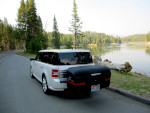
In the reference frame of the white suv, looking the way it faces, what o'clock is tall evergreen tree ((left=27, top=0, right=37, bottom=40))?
The tall evergreen tree is roughly at 1 o'clock from the white suv.

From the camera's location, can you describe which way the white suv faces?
facing away from the viewer and to the left of the viewer

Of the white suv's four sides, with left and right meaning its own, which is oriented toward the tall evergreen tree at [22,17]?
front
